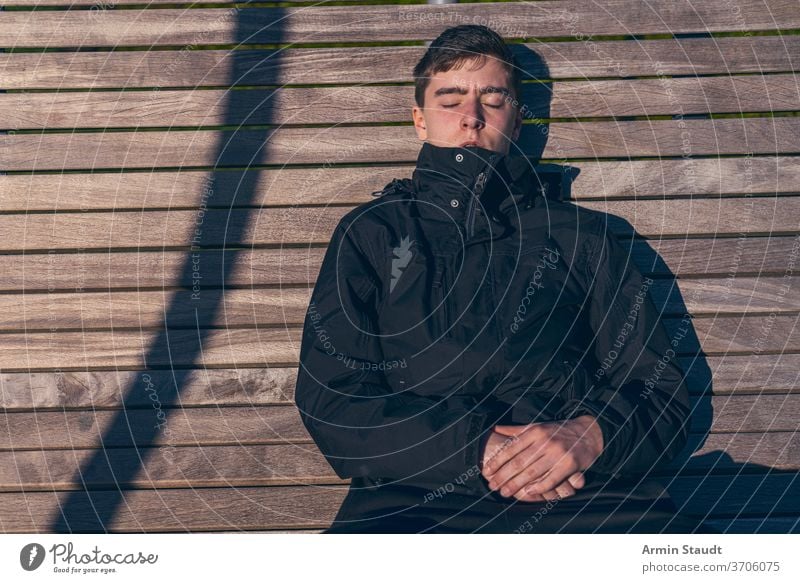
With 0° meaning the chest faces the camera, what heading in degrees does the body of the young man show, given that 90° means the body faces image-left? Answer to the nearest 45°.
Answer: approximately 0°

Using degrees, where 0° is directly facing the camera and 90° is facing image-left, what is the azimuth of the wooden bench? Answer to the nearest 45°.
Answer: approximately 0°
